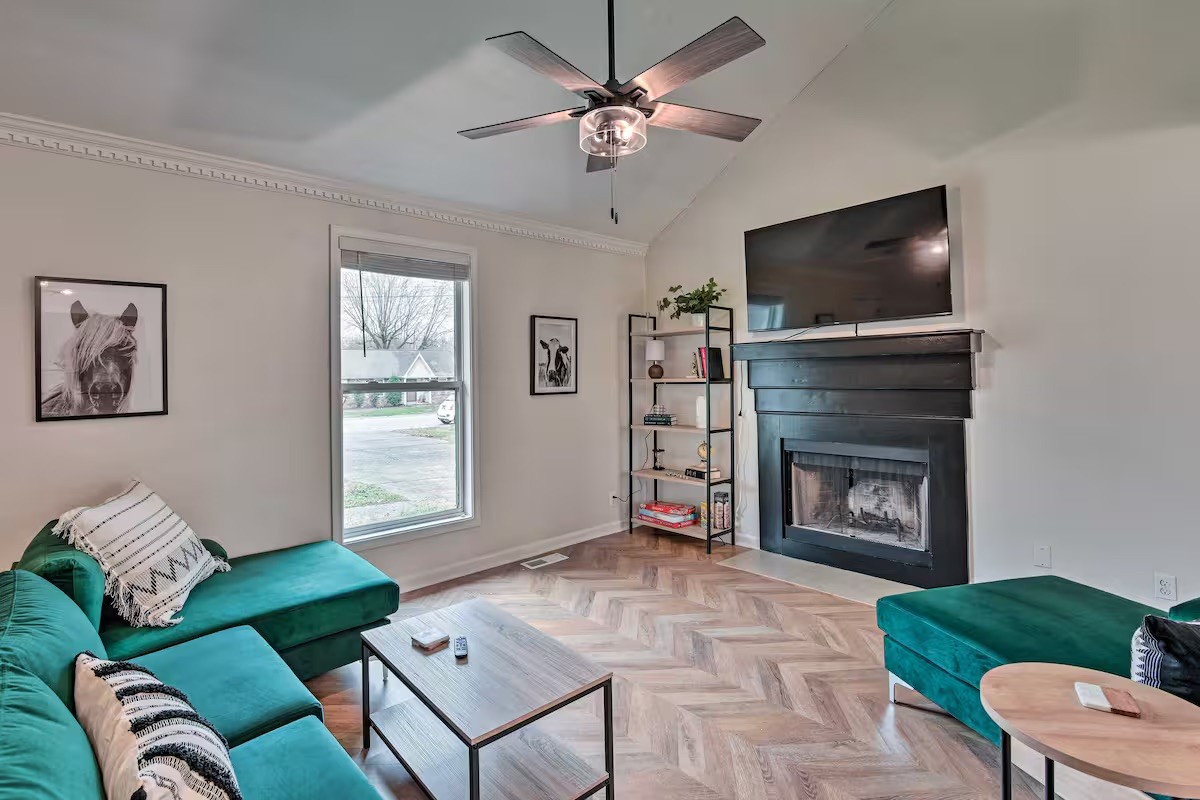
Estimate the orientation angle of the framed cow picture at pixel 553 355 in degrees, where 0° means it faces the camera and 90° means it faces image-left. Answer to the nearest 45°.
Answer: approximately 315°

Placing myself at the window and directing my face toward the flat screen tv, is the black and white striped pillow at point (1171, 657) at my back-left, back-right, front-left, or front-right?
front-right

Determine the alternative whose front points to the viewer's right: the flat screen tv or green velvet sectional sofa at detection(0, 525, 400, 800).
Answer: the green velvet sectional sofa

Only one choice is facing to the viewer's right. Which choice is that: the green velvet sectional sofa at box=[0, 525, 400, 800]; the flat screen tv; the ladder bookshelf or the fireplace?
the green velvet sectional sofa

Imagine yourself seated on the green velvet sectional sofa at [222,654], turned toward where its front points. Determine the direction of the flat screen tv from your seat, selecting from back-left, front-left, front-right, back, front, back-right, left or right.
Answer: front

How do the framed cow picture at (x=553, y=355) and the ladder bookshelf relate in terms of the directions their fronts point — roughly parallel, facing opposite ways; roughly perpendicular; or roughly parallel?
roughly perpendicular

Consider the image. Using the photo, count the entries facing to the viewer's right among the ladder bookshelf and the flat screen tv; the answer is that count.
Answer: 0

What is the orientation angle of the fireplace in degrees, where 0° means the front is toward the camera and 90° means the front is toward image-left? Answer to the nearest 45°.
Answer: approximately 45°

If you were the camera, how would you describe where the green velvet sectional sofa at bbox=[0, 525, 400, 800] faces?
facing to the right of the viewer

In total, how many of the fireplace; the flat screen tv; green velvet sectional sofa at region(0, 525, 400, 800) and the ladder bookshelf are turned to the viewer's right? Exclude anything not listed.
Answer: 1

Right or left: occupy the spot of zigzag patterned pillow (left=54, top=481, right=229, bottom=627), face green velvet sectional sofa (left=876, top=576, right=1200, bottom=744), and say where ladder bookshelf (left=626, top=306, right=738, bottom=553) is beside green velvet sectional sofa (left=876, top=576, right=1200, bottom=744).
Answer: left

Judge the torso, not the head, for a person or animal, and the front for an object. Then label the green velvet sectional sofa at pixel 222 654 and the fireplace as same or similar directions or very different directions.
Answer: very different directions

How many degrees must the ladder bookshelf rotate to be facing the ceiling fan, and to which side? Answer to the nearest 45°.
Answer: approximately 45° to its left

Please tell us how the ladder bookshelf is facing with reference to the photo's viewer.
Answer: facing the viewer and to the left of the viewer
